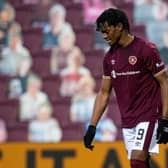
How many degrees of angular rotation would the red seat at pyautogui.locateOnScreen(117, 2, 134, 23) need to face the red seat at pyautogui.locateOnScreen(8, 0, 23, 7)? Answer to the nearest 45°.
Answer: approximately 90° to its right

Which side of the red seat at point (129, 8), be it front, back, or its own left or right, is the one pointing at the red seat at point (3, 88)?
right

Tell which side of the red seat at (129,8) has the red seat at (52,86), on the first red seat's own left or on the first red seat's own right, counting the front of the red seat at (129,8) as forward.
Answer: on the first red seat's own right

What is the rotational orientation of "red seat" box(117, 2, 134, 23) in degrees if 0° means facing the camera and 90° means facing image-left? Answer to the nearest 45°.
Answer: approximately 0°

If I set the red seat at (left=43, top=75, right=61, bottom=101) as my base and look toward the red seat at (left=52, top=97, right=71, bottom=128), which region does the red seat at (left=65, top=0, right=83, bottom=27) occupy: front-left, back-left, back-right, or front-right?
back-left

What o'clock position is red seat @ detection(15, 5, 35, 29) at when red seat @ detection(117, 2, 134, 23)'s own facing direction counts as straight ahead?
red seat @ detection(15, 5, 35, 29) is roughly at 3 o'clock from red seat @ detection(117, 2, 134, 23).
